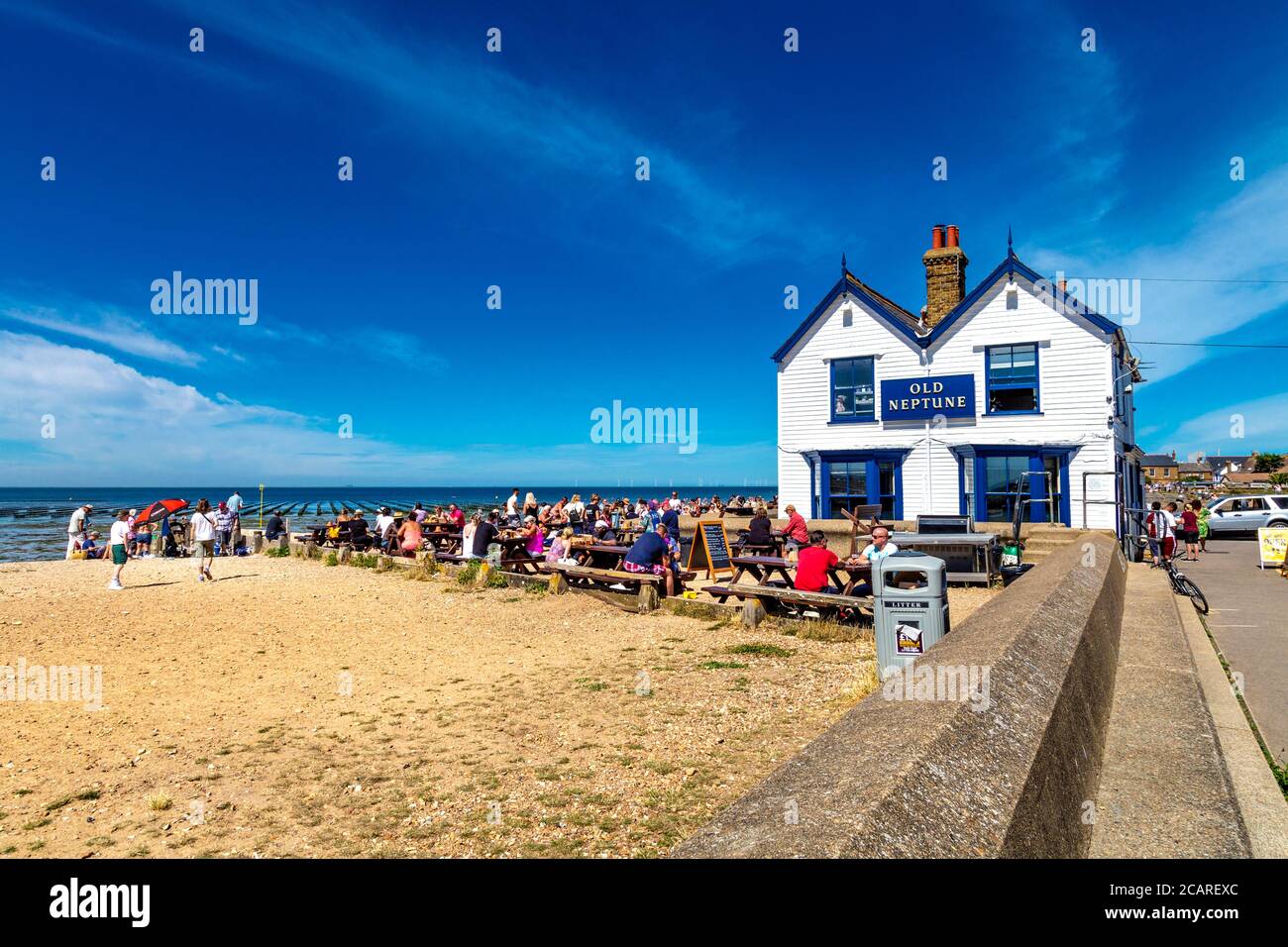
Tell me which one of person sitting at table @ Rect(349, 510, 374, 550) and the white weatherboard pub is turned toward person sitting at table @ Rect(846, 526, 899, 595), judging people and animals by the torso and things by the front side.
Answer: the white weatherboard pub

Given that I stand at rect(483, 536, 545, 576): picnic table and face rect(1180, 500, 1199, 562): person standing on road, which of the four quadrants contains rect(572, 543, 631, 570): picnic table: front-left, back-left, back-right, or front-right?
front-right

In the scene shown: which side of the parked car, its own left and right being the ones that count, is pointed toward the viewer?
left

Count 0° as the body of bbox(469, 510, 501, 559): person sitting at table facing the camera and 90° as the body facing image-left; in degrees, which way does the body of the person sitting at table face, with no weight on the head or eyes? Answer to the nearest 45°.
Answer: approximately 225°

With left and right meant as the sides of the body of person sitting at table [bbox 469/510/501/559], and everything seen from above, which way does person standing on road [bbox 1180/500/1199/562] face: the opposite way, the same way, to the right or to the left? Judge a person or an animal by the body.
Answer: the same way

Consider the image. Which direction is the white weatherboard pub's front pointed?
toward the camera

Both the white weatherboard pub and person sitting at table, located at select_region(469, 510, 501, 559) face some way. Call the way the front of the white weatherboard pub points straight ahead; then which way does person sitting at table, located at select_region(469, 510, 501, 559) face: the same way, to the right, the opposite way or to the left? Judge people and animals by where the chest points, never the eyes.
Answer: the opposite way

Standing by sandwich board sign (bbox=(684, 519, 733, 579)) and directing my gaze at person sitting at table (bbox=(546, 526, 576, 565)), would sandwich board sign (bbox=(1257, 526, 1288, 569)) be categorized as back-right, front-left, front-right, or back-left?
back-right

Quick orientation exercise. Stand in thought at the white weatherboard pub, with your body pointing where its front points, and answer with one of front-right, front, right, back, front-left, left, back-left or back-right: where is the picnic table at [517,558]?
front-right

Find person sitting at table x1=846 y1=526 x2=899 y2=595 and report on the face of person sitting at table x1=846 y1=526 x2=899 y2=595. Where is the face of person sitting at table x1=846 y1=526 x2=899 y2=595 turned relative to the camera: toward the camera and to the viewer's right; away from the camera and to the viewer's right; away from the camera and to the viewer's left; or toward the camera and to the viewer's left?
toward the camera and to the viewer's left
